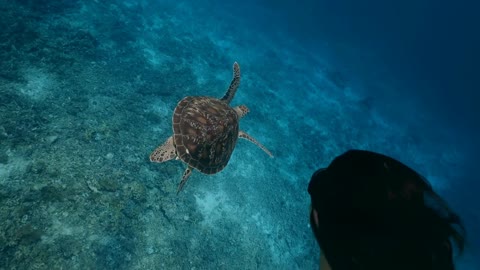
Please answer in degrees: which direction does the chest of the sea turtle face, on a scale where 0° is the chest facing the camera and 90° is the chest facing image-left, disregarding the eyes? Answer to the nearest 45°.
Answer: approximately 225°
